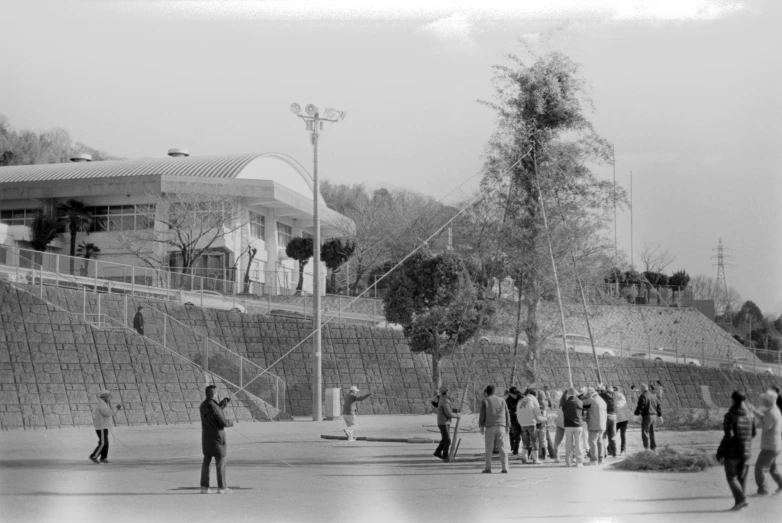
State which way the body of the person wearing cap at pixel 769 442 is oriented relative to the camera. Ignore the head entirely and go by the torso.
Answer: to the viewer's left

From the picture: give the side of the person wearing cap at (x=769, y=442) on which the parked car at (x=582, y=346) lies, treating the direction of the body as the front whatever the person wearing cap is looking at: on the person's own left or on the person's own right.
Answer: on the person's own right

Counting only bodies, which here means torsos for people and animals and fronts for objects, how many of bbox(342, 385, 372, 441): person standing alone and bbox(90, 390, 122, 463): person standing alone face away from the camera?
0

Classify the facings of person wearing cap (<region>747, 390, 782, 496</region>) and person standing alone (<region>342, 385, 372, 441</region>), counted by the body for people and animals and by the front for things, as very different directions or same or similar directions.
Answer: very different directions

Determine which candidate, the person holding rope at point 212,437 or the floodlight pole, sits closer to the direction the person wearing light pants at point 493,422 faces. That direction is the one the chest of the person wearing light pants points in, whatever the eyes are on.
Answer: the floodlight pole

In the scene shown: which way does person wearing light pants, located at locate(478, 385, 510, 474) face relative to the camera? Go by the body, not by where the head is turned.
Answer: away from the camera

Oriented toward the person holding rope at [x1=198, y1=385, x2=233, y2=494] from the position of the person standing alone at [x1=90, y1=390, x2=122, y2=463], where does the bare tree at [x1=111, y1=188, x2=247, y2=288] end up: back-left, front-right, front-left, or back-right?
back-left

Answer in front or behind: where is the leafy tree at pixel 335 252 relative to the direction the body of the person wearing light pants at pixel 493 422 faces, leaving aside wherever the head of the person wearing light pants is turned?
in front

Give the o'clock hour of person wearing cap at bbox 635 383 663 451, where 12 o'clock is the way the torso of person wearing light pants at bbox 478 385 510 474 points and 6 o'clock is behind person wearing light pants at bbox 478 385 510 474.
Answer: person wearing cap at bbox 635 383 663 451 is roughly at 1 o'clock from person wearing light pants at bbox 478 385 510 474.

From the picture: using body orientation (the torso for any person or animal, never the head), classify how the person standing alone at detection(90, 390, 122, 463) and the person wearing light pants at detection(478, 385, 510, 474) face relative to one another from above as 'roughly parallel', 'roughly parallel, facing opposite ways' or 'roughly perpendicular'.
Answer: roughly perpendicular
